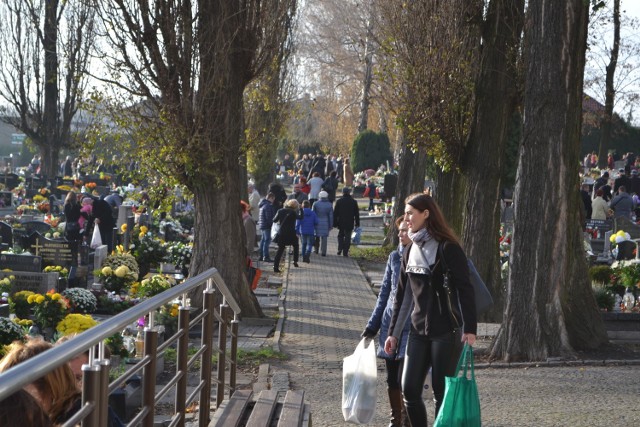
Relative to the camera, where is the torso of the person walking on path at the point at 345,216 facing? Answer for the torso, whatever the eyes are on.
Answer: away from the camera

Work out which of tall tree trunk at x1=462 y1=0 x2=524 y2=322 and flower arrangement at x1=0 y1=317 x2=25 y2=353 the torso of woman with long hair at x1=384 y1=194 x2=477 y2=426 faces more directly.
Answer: the flower arrangement

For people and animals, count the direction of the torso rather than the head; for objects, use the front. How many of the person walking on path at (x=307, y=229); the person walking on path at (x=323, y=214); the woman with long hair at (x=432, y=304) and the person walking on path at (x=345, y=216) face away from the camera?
3

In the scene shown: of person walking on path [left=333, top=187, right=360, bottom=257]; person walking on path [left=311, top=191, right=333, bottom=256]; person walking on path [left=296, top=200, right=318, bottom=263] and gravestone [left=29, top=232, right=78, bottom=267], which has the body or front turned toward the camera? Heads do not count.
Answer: the gravestone

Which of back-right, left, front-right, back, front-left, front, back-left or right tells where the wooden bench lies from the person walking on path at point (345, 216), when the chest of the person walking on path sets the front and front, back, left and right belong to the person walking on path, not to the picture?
back

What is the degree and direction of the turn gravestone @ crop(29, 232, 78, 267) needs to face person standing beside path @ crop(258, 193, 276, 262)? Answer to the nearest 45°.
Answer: approximately 135° to its left

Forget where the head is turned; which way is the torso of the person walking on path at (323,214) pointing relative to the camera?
away from the camera

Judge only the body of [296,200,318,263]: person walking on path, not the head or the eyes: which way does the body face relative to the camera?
away from the camera

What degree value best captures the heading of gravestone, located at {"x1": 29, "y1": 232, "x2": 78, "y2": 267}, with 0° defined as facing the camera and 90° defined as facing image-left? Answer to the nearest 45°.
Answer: approximately 0°

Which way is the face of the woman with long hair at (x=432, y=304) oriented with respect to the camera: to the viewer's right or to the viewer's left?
to the viewer's left

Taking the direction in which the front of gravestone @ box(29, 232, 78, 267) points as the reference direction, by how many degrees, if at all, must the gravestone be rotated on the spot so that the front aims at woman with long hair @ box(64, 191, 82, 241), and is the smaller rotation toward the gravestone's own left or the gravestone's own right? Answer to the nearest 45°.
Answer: approximately 180°

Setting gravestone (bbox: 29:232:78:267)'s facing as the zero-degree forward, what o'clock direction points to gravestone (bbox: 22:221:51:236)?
gravestone (bbox: 22:221:51:236) is roughly at 6 o'clock from gravestone (bbox: 29:232:78:267).
